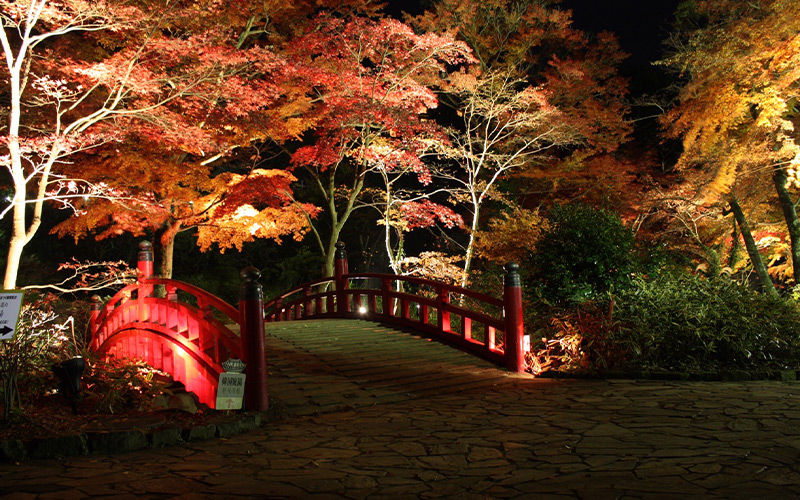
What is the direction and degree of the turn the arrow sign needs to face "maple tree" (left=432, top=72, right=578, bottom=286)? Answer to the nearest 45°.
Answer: approximately 135° to its left

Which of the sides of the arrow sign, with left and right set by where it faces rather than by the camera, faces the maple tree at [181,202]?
back

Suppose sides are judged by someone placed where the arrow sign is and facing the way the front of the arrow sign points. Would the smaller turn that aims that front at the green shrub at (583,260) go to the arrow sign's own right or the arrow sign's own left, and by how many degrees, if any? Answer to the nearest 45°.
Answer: approximately 90° to the arrow sign's own left

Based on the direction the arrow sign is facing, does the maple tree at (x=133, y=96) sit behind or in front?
behind

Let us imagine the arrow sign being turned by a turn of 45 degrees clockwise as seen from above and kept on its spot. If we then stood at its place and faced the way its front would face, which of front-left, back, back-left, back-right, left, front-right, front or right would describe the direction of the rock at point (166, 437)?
left

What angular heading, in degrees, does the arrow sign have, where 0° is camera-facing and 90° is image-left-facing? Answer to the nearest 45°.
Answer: approximately 0°

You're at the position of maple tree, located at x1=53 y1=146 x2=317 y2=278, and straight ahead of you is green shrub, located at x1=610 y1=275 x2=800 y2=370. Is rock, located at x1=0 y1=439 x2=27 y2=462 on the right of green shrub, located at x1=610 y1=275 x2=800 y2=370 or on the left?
right

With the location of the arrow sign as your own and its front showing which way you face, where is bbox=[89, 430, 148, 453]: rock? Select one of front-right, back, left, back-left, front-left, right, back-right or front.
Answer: front-left

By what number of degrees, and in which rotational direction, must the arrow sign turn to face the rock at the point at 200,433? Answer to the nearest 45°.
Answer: approximately 45° to its left

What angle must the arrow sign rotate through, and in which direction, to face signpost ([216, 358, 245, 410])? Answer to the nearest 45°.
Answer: approximately 90° to its left

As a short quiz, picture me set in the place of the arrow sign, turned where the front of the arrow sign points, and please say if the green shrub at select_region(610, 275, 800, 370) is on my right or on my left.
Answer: on my left
